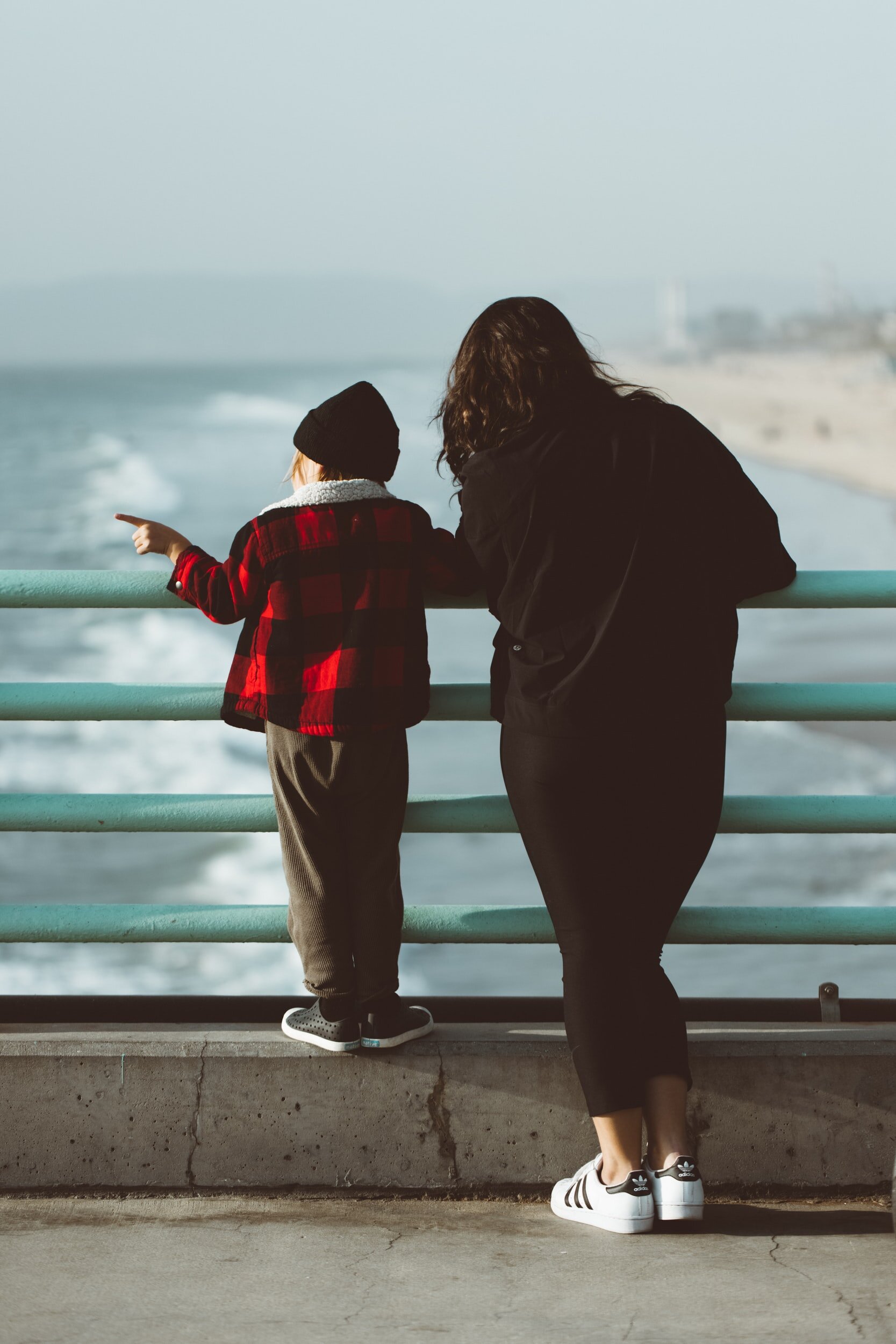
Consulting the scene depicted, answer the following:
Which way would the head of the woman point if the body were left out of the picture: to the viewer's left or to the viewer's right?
to the viewer's left

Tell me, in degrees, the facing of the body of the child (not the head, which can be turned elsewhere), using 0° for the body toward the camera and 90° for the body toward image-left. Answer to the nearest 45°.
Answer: approximately 180°
